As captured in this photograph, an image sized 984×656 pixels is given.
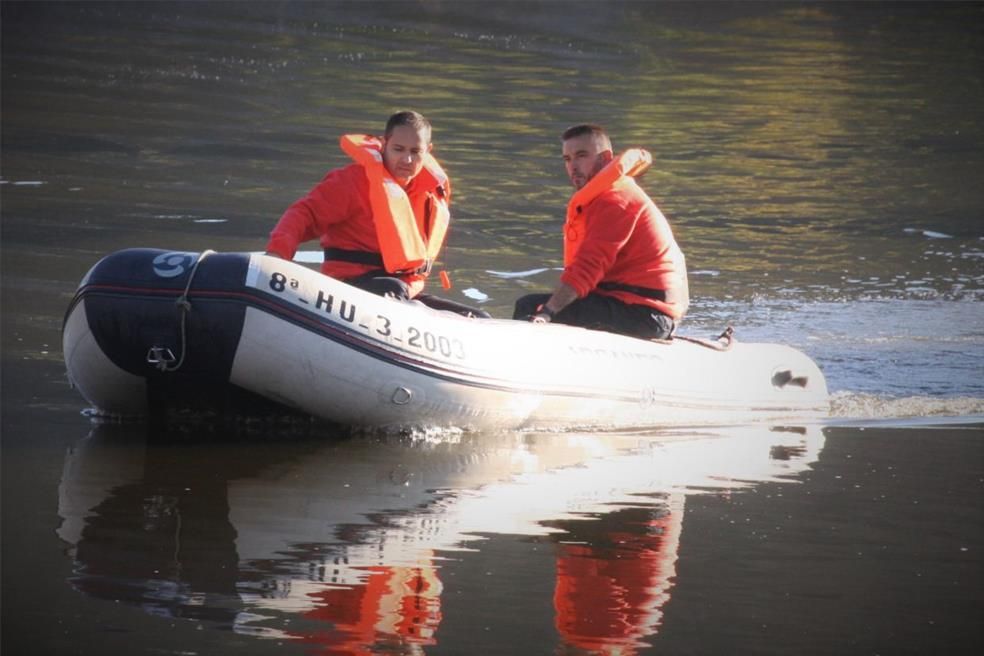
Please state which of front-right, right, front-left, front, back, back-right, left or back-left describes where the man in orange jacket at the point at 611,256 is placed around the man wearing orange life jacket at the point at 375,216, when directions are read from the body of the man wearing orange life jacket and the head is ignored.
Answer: front-left

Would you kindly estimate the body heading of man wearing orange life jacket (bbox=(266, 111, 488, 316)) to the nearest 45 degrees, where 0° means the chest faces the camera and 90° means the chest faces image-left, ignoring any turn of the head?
approximately 315°

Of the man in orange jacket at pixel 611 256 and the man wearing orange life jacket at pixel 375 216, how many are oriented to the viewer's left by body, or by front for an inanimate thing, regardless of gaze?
1

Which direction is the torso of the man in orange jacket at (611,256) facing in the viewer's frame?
to the viewer's left

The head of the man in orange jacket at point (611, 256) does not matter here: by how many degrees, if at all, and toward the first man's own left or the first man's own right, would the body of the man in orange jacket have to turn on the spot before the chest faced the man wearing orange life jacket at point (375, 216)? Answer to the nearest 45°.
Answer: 0° — they already face them
